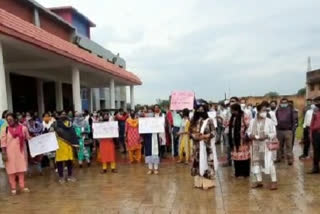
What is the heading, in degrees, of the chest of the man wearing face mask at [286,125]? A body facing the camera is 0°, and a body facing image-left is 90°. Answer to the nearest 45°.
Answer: approximately 0°

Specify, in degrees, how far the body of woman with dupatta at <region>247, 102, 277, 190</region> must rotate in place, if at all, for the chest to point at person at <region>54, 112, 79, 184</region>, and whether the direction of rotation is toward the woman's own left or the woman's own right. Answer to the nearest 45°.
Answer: approximately 90° to the woman's own right

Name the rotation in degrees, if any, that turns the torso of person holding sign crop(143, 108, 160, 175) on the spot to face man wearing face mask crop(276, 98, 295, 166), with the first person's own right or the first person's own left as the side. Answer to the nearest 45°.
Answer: approximately 90° to the first person's own left

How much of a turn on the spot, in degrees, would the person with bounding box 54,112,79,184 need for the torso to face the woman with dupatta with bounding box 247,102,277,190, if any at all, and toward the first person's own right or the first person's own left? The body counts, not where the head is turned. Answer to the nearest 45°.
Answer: approximately 45° to the first person's own left

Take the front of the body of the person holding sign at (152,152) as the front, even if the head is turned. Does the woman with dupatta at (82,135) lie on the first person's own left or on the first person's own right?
on the first person's own right

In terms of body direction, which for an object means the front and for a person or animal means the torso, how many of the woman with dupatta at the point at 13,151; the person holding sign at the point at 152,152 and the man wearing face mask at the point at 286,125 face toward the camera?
3

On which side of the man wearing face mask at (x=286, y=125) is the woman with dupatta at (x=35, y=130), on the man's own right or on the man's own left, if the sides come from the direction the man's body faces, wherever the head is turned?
on the man's own right

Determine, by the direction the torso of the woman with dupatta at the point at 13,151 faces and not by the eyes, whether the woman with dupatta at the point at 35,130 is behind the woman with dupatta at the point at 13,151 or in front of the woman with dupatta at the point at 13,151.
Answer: behind

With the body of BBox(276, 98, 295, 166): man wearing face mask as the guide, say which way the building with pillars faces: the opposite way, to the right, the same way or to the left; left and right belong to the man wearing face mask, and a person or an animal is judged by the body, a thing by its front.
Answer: to the left
